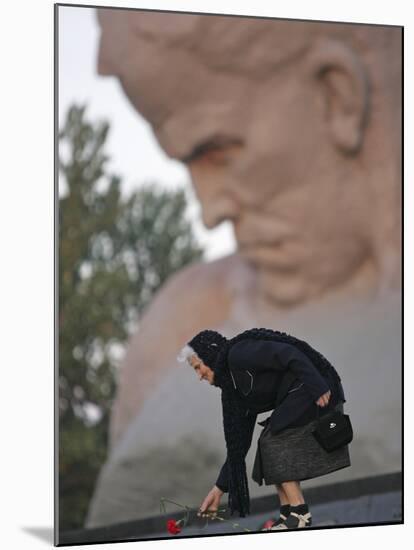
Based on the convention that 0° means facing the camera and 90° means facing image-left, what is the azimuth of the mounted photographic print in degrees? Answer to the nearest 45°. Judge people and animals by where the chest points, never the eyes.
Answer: approximately 315°
